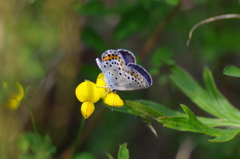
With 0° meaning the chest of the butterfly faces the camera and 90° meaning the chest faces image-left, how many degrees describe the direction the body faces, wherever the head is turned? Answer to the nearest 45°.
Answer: approximately 270°

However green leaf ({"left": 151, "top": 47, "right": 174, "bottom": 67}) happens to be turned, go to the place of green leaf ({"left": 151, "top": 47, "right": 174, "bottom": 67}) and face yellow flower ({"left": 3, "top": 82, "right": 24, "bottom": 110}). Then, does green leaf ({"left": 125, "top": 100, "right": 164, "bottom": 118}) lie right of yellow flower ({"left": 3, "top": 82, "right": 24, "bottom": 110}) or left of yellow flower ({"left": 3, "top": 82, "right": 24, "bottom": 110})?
left

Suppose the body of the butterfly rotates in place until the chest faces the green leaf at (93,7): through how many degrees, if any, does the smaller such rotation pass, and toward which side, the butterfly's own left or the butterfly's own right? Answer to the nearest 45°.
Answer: approximately 90° to the butterfly's own left

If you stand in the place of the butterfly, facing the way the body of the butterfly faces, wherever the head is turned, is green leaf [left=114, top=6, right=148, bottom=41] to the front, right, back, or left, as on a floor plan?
left

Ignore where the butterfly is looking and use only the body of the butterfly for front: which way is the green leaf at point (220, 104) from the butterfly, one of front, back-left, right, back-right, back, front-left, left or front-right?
front-left

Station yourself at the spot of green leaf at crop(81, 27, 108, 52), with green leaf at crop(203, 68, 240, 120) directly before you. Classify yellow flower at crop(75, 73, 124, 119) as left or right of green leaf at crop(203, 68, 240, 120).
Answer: right

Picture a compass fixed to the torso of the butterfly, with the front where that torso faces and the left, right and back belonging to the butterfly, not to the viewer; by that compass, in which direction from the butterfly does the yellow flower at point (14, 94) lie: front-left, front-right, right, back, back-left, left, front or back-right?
back
